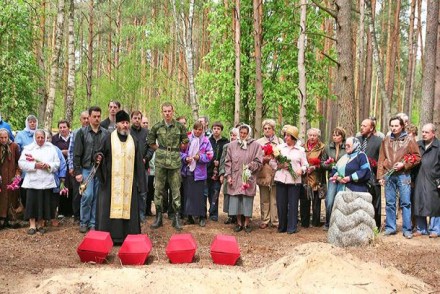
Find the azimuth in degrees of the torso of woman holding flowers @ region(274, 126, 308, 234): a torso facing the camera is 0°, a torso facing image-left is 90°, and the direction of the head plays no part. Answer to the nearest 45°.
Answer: approximately 0°

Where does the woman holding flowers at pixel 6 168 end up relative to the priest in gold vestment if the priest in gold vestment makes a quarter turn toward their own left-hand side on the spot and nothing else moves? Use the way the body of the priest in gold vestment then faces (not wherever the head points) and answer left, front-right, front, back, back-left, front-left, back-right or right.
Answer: back-left

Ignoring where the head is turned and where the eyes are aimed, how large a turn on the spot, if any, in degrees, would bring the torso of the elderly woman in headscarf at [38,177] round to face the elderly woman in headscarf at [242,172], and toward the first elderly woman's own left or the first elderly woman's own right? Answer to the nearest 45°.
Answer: approximately 90° to the first elderly woman's own left

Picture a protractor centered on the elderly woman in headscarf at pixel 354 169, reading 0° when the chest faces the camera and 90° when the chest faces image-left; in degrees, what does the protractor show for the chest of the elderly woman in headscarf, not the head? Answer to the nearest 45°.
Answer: approximately 45°

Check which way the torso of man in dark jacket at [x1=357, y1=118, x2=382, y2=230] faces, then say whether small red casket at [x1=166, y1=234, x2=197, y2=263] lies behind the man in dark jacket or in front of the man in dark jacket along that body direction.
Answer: in front

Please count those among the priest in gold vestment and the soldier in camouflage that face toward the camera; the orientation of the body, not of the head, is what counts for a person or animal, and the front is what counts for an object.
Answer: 2

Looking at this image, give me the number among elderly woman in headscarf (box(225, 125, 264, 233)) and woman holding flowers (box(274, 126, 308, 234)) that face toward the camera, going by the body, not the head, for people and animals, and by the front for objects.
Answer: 2

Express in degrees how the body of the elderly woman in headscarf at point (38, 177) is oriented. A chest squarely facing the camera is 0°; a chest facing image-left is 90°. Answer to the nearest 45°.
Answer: approximately 0°

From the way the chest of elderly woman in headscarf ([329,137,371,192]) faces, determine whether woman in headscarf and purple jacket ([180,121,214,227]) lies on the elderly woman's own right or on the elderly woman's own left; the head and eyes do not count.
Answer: on the elderly woman's own right

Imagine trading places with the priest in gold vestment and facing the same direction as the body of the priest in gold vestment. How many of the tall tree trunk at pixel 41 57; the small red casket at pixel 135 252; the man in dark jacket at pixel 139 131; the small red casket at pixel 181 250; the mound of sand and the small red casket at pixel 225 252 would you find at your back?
2
